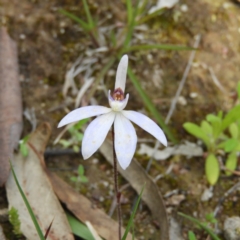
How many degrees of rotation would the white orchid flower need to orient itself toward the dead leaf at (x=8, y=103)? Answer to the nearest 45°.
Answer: approximately 135° to its right

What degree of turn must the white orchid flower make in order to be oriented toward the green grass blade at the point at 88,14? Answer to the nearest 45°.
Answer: approximately 180°

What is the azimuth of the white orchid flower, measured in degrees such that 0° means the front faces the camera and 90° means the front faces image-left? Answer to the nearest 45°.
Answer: approximately 0°

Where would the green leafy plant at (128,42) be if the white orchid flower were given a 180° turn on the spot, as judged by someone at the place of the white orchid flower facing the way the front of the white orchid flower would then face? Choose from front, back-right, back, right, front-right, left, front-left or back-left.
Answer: front

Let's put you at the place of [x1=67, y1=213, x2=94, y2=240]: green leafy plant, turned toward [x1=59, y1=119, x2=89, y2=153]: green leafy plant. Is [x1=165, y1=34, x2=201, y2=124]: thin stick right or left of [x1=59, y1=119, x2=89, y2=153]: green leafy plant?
right
